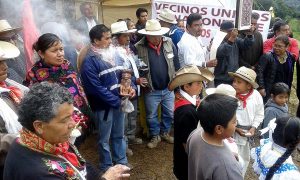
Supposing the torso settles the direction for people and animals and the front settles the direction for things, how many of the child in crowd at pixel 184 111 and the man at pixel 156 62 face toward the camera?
1

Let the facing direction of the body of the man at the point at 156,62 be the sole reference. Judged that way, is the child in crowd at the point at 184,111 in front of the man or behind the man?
in front

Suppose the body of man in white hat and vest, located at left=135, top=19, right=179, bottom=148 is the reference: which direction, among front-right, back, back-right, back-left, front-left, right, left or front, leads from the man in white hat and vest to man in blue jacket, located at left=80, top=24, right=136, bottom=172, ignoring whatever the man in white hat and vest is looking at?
front-right

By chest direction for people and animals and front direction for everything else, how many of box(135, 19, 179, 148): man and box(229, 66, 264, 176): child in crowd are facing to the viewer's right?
0

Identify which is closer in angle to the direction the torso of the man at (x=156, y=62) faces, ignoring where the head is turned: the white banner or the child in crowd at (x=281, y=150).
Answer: the child in crowd

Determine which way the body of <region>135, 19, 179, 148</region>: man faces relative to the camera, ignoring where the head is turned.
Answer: toward the camera

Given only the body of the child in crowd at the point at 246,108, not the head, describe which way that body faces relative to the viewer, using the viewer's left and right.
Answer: facing the viewer and to the left of the viewer

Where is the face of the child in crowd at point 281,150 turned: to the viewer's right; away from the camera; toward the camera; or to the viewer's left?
away from the camera

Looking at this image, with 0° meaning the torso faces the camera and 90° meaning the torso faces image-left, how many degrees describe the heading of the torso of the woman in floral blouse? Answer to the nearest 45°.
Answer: approximately 315°

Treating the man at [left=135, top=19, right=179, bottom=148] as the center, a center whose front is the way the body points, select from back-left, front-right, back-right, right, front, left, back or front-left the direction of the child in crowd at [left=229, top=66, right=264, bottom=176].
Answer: front-left

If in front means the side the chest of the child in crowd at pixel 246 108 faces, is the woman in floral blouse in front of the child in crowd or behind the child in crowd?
in front
